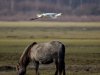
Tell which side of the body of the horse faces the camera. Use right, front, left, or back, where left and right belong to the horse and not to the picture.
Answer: left
